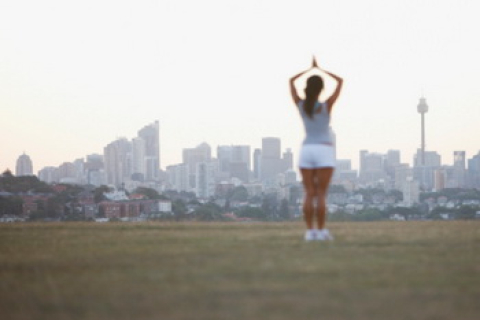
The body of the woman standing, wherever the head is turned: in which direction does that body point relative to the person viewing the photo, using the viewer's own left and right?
facing away from the viewer

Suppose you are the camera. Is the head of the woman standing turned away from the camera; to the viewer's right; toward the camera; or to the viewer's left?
away from the camera
